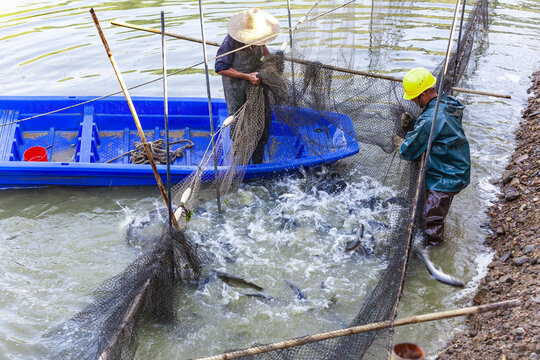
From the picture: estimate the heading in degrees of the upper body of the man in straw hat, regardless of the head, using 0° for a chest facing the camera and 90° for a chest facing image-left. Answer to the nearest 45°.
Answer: approximately 315°

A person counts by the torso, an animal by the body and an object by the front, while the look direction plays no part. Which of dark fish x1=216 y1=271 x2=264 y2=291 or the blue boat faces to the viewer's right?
the blue boat

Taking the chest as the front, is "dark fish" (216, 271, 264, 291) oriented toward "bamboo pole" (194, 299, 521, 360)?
no

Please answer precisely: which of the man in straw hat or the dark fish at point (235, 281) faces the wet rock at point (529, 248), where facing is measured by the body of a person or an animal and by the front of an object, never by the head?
the man in straw hat

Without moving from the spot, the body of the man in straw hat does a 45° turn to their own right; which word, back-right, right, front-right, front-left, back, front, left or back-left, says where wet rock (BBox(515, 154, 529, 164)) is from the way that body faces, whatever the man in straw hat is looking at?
left

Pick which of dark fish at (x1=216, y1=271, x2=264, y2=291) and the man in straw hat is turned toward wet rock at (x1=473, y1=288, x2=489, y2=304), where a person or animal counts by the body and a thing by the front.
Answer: the man in straw hat

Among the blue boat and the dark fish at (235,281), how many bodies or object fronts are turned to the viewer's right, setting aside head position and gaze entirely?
1

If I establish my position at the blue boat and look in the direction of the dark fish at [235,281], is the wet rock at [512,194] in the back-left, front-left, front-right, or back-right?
front-left

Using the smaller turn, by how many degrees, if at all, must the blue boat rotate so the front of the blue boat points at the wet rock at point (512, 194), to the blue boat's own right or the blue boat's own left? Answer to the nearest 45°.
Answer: approximately 45° to the blue boat's own right

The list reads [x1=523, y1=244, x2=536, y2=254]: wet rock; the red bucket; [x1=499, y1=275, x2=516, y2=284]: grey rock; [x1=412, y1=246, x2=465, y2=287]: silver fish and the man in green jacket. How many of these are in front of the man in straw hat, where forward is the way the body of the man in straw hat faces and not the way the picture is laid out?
4

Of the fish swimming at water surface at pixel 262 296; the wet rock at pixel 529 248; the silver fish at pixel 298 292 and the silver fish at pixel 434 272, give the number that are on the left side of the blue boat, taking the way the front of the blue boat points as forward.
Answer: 0

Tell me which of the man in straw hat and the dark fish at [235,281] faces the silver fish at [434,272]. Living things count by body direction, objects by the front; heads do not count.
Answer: the man in straw hat

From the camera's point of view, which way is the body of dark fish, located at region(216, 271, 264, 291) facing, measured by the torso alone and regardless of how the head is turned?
to the viewer's left

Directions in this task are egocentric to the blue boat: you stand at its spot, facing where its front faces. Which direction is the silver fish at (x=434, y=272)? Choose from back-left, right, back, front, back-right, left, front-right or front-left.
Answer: front-right

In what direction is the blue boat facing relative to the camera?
to the viewer's right

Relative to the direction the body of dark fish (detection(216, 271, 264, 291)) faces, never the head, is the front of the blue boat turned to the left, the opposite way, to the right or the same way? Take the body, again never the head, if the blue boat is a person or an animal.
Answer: the opposite way

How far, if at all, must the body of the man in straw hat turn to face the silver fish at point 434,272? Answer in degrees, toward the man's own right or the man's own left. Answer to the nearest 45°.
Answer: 0° — they already face it

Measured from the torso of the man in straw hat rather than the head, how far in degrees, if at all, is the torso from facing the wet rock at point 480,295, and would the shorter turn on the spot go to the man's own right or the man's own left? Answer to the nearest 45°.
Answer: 0° — they already face it

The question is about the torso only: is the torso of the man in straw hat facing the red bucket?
no
